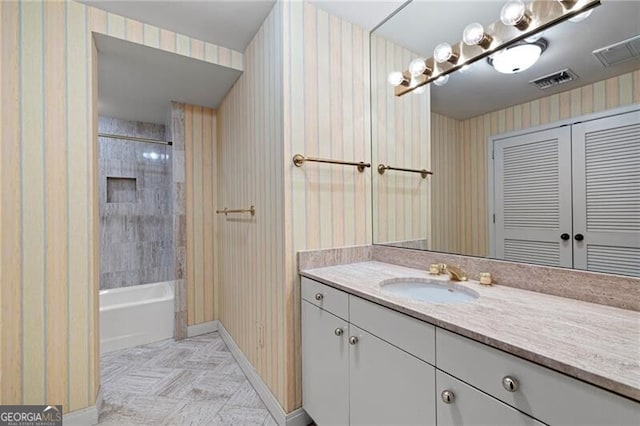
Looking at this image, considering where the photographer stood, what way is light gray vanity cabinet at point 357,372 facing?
facing the viewer and to the left of the viewer

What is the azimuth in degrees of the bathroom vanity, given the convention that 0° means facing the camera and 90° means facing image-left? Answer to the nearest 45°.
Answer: approximately 45°
